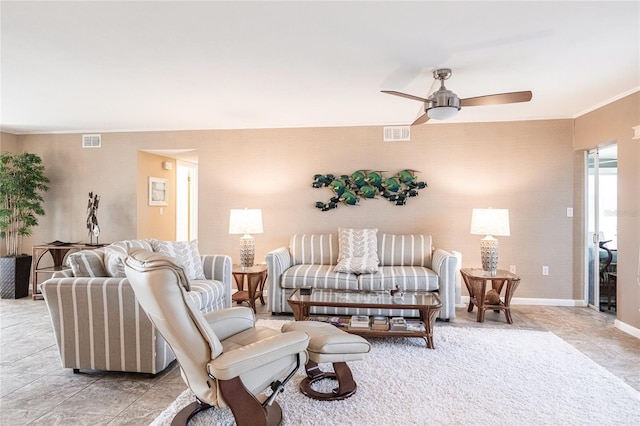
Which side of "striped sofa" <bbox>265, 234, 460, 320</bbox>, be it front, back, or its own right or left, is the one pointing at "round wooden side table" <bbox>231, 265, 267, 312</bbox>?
right

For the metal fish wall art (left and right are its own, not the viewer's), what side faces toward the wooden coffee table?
front

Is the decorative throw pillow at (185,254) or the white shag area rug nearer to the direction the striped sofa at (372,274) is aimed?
the white shag area rug

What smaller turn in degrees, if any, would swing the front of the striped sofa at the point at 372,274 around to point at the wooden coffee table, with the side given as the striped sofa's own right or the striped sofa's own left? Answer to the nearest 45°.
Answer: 0° — it already faces it

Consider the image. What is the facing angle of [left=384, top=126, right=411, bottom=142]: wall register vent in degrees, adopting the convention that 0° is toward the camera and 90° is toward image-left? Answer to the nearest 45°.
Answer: approximately 0°

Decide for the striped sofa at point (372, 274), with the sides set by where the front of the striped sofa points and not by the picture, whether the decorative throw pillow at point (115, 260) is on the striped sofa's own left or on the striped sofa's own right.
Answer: on the striped sofa's own right

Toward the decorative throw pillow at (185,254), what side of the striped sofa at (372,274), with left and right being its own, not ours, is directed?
right

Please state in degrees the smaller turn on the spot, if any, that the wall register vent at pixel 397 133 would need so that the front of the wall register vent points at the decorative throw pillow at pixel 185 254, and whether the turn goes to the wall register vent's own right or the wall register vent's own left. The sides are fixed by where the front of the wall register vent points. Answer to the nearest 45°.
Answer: approximately 45° to the wall register vent's own right

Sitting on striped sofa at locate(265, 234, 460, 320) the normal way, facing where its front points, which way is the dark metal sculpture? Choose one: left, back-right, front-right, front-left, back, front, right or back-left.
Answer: right

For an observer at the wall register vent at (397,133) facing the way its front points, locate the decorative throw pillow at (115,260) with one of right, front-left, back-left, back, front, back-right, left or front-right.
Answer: front-right

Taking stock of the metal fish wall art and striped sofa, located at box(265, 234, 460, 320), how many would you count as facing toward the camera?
2

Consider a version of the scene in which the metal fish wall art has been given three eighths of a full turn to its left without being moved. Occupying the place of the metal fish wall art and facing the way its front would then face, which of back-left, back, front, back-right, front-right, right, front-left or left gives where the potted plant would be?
back-left

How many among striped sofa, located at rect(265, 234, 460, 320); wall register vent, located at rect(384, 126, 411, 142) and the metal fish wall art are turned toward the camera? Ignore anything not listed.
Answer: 3

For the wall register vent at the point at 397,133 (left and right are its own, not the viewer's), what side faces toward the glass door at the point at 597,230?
left
